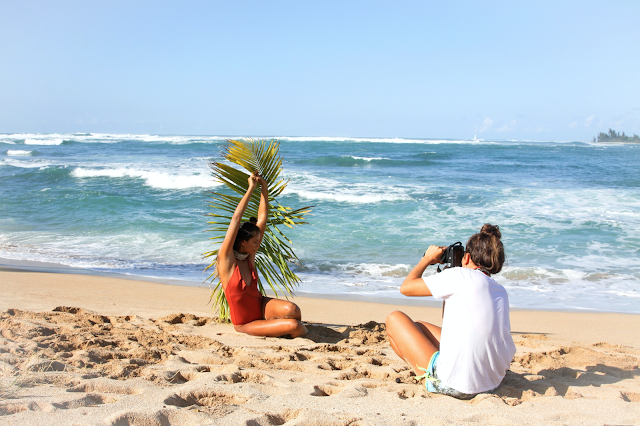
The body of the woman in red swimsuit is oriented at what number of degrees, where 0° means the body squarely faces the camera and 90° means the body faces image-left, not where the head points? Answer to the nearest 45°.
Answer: approximately 315°

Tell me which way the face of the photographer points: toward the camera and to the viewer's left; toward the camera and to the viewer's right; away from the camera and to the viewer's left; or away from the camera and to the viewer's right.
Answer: away from the camera and to the viewer's left

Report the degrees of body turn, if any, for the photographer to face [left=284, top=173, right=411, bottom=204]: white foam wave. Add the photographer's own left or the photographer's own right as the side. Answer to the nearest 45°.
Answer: approximately 45° to the photographer's own right

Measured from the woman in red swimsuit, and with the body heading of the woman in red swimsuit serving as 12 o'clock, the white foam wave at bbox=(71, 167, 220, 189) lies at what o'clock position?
The white foam wave is roughly at 7 o'clock from the woman in red swimsuit.

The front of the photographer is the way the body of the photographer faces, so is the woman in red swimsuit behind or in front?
in front

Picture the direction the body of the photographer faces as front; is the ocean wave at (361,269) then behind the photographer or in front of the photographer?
in front

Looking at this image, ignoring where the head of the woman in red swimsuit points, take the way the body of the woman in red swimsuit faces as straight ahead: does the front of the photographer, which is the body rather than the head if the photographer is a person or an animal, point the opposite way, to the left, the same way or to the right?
the opposite way

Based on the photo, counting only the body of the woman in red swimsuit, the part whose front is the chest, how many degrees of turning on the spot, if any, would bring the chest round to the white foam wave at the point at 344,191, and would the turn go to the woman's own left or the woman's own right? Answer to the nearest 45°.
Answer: approximately 135° to the woman's own left

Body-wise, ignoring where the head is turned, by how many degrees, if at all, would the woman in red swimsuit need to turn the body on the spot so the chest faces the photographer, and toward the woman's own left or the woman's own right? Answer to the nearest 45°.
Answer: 0° — they already face them

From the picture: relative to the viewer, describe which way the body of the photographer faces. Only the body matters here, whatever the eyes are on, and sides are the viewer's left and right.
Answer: facing away from the viewer and to the left of the viewer
